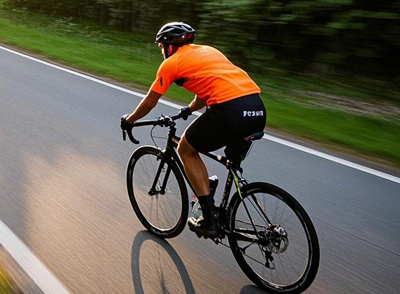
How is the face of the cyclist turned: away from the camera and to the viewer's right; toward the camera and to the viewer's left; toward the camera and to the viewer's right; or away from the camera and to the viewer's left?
away from the camera and to the viewer's left

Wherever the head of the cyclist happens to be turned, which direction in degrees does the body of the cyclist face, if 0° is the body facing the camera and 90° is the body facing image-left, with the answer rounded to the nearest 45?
approximately 135°

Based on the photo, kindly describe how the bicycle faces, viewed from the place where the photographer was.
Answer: facing away from the viewer and to the left of the viewer
